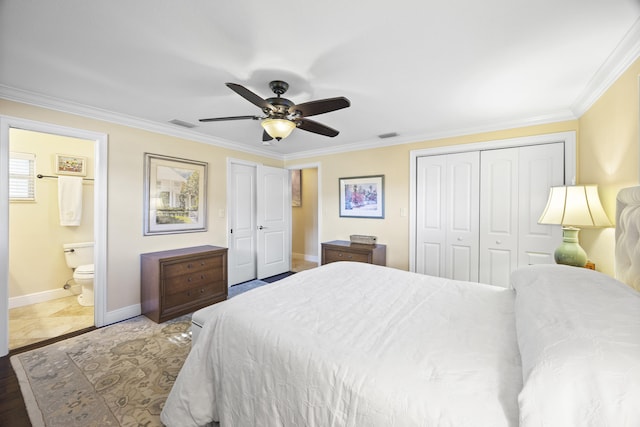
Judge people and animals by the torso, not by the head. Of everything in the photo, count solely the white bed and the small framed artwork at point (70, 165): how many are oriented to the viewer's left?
1

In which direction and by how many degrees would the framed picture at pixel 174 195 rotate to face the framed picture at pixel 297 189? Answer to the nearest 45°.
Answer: approximately 90° to its left

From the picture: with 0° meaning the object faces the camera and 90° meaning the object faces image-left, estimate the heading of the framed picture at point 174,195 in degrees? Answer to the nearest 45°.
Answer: approximately 315°

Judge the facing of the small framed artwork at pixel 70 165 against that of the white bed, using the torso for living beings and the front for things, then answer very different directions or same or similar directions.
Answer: very different directions

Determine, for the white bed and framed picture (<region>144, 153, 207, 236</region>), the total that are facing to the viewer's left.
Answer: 1

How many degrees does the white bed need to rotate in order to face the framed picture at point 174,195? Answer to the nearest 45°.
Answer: approximately 45° to its right

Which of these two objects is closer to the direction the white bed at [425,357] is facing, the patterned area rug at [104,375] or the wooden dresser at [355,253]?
the patterned area rug

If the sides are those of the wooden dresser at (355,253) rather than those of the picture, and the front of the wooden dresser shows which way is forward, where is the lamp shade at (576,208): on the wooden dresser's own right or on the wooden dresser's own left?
on the wooden dresser's own left
